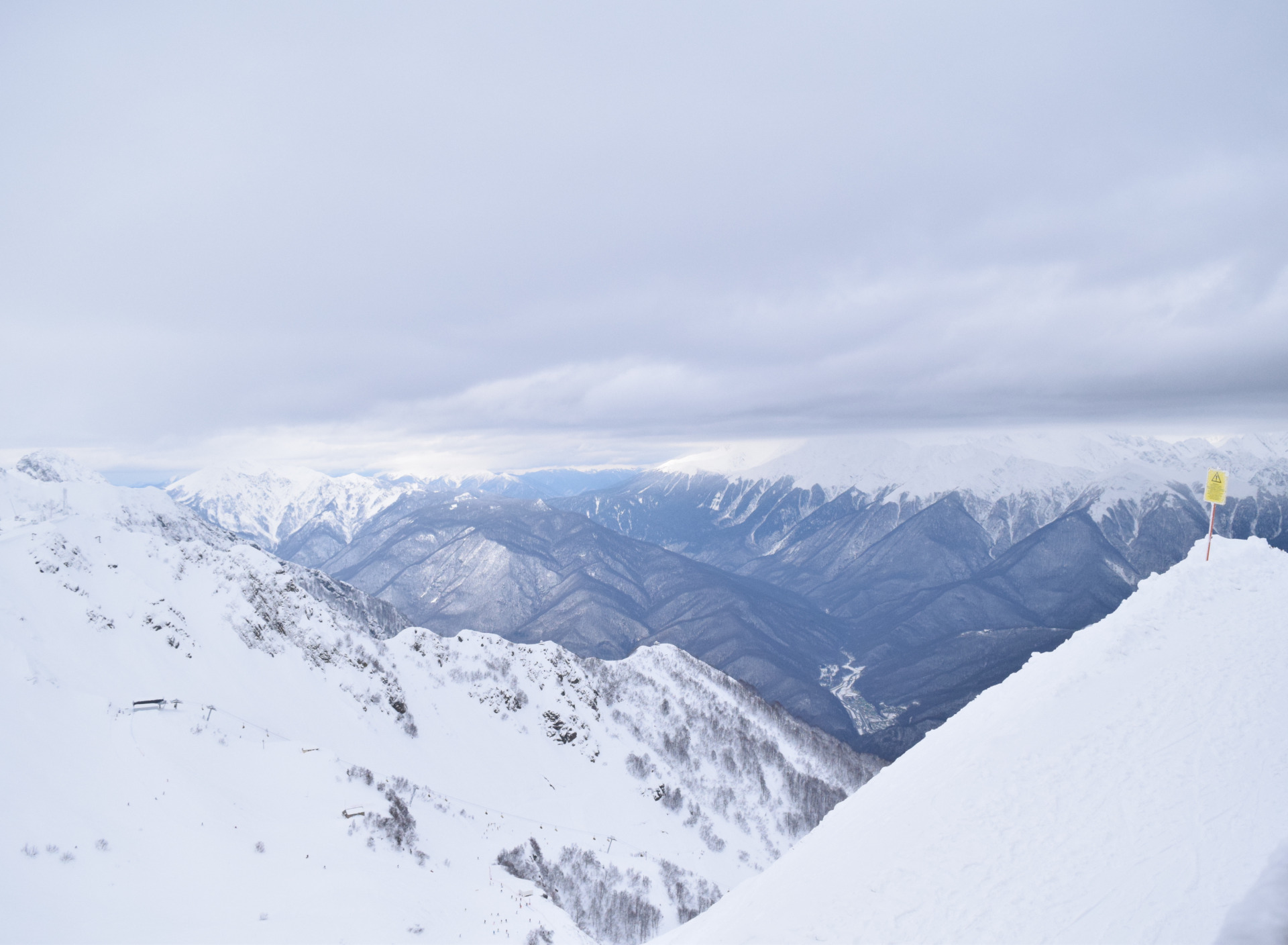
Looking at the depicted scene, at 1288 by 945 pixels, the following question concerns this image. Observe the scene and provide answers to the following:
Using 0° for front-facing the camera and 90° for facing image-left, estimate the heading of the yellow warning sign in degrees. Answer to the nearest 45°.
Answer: approximately 0°
